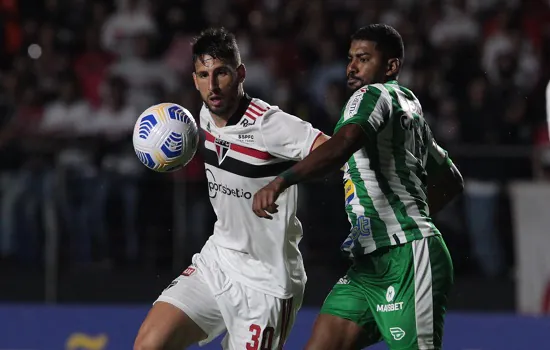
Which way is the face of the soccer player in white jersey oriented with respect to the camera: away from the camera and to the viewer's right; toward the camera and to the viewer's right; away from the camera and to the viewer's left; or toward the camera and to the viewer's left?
toward the camera and to the viewer's left

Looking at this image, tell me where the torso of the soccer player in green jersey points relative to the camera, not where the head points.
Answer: to the viewer's left

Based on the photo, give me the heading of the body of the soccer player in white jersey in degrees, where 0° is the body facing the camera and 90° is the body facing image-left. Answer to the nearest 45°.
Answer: approximately 45°

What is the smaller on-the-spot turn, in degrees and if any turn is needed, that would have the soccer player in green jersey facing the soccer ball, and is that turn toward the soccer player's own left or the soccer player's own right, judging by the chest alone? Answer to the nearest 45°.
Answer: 0° — they already face it
